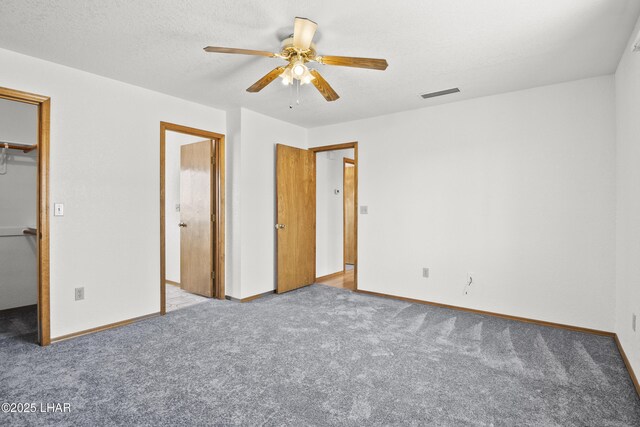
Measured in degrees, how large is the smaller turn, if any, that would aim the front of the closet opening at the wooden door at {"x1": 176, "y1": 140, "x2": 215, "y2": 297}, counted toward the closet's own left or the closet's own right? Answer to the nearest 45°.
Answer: approximately 45° to the closet's own left

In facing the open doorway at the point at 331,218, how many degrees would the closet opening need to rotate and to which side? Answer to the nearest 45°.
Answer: approximately 45° to its left

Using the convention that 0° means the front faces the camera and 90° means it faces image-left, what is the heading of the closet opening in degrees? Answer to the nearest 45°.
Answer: approximately 315°

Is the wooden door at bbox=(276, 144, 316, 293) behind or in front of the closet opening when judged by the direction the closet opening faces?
in front
